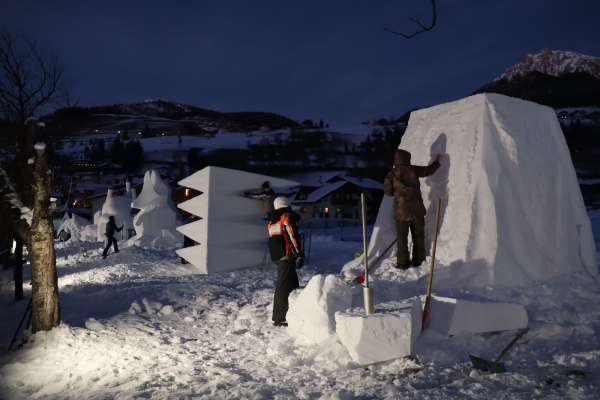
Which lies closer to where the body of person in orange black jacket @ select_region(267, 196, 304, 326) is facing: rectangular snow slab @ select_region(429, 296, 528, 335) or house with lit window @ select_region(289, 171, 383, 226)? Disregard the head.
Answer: the house with lit window

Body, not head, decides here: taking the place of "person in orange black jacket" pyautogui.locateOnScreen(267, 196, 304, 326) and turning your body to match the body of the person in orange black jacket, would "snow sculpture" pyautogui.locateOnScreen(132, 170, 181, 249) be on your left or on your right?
on your left

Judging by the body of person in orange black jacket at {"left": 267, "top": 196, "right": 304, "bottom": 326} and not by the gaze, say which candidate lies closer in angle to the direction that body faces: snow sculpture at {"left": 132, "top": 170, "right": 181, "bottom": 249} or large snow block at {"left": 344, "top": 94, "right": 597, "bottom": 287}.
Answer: the large snow block

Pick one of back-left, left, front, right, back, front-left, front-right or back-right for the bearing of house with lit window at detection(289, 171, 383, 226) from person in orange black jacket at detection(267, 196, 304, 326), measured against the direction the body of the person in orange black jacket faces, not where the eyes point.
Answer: front-left

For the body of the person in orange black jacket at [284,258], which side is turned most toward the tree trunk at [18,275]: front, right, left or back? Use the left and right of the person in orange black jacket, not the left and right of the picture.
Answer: left

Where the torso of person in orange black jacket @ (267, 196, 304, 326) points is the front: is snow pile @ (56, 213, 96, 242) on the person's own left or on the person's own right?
on the person's own left

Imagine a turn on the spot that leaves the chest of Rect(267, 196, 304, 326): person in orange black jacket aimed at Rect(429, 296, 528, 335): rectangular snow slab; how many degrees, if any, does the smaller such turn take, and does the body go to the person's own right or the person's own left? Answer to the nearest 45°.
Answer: approximately 90° to the person's own right

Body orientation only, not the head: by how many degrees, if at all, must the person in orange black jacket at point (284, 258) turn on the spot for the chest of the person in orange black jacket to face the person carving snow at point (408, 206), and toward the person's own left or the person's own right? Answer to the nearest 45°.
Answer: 0° — they already face them

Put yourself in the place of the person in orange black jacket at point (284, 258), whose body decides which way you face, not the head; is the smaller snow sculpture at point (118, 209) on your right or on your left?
on your left

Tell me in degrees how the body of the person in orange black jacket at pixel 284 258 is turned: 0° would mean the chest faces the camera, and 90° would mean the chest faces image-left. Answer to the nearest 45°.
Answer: approximately 225°

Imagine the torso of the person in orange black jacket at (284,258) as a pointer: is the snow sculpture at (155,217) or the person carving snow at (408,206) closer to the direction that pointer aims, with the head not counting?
the person carving snow

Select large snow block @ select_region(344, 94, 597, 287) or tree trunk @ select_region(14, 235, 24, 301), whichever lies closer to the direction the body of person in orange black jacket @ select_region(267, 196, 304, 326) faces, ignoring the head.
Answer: the large snow block
